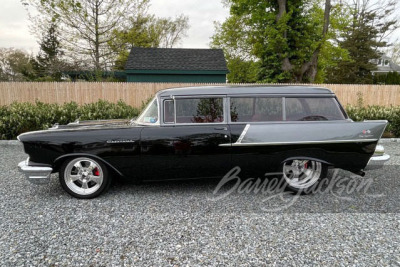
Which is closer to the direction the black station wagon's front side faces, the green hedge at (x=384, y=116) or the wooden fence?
the wooden fence

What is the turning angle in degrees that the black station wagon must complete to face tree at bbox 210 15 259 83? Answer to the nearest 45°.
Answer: approximately 90° to its right

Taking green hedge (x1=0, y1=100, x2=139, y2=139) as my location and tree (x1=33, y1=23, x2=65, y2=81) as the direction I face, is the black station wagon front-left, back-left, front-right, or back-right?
back-right

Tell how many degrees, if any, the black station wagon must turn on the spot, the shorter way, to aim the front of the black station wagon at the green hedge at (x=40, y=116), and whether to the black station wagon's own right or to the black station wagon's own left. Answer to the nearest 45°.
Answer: approximately 45° to the black station wagon's own right

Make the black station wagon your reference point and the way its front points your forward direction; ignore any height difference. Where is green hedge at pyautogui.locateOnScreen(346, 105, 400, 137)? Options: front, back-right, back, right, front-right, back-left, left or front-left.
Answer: back-right

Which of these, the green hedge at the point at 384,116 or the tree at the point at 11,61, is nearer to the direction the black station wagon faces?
the tree

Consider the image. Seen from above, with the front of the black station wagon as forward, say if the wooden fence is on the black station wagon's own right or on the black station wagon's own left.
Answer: on the black station wagon's own right

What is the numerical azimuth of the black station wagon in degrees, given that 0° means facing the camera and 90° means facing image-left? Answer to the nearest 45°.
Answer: approximately 90°
